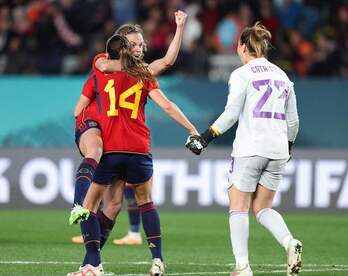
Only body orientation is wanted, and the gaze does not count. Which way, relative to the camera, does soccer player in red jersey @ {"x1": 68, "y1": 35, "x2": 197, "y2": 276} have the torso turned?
away from the camera

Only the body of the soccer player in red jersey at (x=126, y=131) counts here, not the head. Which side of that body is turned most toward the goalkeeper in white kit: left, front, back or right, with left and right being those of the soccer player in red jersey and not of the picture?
right

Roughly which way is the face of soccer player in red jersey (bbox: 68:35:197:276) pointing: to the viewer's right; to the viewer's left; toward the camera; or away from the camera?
away from the camera

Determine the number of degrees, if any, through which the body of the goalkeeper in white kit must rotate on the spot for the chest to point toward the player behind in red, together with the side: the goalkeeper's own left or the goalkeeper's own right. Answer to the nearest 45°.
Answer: approximately 45° to the goalkeeper's own left

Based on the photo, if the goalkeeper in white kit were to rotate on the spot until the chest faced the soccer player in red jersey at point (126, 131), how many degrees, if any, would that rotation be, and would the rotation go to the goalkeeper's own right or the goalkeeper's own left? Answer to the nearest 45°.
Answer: approximately 45° to the goalkeeper's own left

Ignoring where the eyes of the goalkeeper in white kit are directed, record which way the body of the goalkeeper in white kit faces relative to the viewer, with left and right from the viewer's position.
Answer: facing away from the viewer and to the left of the viewer
